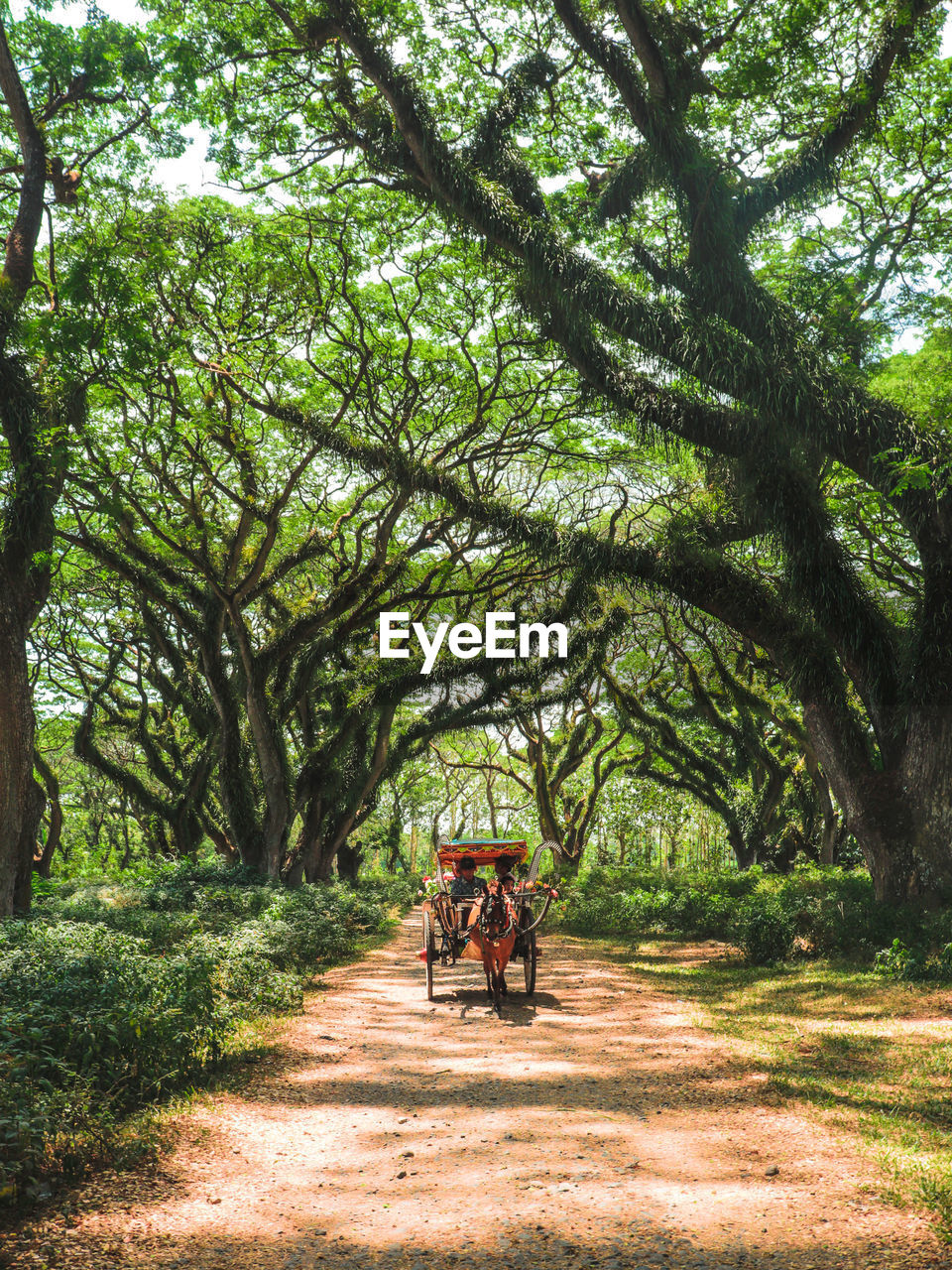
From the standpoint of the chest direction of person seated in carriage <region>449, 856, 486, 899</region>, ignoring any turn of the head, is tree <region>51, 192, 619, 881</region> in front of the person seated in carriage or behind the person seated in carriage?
behind

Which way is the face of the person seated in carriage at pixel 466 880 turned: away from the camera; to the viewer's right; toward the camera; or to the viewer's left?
toward the camera

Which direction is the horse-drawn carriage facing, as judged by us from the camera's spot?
facing the viewer

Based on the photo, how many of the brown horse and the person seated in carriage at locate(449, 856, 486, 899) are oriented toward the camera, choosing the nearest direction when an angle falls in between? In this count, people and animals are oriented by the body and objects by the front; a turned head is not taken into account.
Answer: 2

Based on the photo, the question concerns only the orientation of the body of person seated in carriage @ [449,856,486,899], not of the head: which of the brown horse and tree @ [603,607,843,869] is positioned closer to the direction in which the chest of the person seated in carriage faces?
the brown horse

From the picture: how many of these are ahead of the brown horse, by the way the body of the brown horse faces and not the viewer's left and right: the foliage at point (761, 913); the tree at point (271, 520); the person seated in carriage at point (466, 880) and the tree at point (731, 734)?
0

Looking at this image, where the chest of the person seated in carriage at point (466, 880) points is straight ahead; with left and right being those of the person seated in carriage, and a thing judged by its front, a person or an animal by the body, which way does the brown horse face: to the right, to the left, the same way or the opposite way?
the same way

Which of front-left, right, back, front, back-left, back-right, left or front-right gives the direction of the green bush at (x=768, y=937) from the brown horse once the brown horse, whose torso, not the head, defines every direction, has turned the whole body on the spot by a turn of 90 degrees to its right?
back-right

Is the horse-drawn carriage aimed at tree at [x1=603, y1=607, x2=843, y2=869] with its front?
no

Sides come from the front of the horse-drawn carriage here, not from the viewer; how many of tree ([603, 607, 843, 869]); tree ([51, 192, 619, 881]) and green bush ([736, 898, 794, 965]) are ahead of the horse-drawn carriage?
0

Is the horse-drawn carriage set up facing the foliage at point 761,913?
no

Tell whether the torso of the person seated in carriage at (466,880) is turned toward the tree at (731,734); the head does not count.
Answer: no

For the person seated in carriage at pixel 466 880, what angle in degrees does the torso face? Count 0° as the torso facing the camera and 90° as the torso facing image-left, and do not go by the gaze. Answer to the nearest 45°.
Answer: approximately 0°

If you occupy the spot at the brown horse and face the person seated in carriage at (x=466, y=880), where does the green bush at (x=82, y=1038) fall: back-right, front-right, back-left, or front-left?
back-left

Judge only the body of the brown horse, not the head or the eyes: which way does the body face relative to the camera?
toward the camera

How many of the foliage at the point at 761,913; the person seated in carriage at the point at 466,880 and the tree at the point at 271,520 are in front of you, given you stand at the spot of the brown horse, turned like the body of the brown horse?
0

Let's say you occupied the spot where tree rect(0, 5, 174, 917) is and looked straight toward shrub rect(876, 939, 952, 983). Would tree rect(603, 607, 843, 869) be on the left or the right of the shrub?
left
